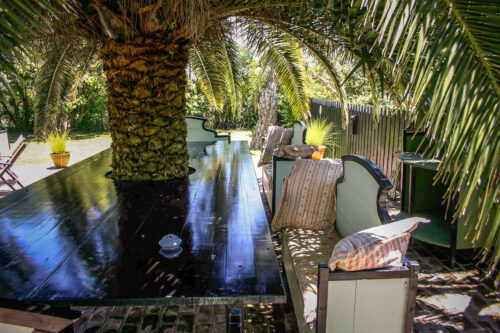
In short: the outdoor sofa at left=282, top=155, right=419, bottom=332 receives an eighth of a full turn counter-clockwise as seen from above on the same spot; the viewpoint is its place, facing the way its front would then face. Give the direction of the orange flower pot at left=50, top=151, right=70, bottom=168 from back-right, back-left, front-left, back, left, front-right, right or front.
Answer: right

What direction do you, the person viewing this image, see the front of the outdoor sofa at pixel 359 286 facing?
facing to the left of the viewer

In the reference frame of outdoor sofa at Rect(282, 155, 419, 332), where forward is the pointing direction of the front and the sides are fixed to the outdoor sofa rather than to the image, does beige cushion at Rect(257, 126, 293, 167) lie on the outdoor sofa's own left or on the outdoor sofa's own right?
on the outdoor sofa's own right

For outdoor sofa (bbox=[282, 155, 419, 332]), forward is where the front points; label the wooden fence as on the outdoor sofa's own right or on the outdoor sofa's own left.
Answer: on the outdoor sofa's own right

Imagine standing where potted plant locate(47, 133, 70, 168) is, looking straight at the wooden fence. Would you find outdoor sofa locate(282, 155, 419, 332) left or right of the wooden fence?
right

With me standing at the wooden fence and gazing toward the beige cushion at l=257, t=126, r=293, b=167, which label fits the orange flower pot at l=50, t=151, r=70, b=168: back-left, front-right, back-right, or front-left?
front-right

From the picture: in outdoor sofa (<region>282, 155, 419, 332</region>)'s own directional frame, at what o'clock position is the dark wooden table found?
The dark wooden table is roughly at 12 o'clock from the outdoor sofa.

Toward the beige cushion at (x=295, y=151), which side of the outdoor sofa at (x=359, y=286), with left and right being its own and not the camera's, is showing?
right

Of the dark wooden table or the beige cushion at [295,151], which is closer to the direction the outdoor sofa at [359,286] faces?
the dark wooden table

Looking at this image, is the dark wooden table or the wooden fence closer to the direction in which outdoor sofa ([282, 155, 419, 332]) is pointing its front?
the dark wooden table

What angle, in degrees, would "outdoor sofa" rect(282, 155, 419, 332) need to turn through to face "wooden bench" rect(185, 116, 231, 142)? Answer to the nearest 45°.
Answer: approximately 45° to its right

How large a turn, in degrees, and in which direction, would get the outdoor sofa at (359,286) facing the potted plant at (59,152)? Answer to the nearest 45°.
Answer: approximately 45° to its right

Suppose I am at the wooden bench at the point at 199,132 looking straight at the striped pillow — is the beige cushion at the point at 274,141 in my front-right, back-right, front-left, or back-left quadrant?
front-left

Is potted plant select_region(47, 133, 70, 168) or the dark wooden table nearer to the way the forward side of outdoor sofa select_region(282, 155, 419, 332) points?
the dark wooden table
